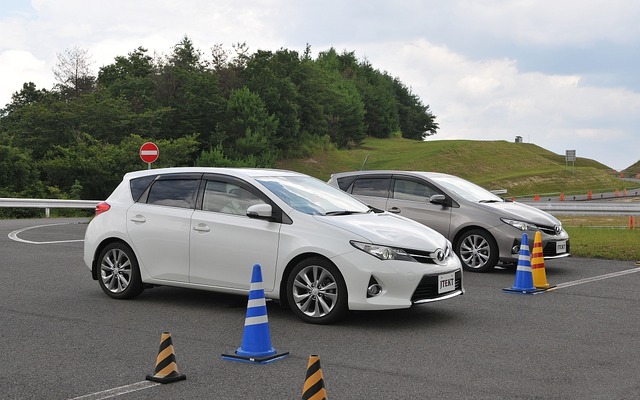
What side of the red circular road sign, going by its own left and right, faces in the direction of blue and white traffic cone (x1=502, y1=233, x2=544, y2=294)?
front

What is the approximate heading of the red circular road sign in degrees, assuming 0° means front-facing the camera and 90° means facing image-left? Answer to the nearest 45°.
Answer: approximately 0°

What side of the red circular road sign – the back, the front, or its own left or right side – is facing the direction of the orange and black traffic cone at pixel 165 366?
front

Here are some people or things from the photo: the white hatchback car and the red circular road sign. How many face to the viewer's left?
0

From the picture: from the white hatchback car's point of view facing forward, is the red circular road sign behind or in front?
behind

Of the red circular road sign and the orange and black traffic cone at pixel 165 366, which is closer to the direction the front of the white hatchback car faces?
the orange and black traffic cone

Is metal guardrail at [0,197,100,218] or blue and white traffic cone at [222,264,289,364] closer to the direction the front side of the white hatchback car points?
the blue and white traffic cone

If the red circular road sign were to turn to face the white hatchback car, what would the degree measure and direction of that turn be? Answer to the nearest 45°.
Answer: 0° — it already faces it

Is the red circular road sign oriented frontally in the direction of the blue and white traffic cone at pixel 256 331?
yes
